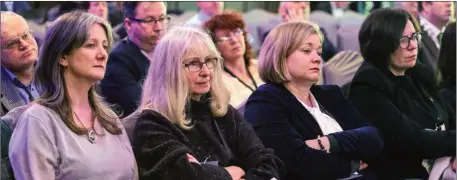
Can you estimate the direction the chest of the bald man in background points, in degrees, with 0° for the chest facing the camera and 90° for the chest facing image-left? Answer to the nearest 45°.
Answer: approximately 315°

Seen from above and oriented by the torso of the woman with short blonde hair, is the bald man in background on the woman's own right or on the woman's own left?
on the woman's own right

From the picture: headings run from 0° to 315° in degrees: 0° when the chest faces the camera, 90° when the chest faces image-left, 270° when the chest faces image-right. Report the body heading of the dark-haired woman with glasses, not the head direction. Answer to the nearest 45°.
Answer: approximately 315°

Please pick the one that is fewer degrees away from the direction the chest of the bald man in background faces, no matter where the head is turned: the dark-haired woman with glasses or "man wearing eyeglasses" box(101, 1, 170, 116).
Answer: the dark-haired woman with glasses

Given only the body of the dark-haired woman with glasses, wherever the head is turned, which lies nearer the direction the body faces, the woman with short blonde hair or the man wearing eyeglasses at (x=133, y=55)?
the woman with short blonde hair

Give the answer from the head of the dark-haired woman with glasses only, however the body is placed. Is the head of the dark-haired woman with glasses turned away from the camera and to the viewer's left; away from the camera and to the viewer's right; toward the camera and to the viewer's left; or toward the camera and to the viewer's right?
toward the camera and to the viewer's right

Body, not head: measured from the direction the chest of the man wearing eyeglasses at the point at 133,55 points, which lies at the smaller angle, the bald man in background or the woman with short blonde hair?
the woman with short blonde hair

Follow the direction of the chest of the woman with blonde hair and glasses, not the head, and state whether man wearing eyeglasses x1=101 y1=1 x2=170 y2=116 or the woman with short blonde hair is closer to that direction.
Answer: the woman with short blonde hair
